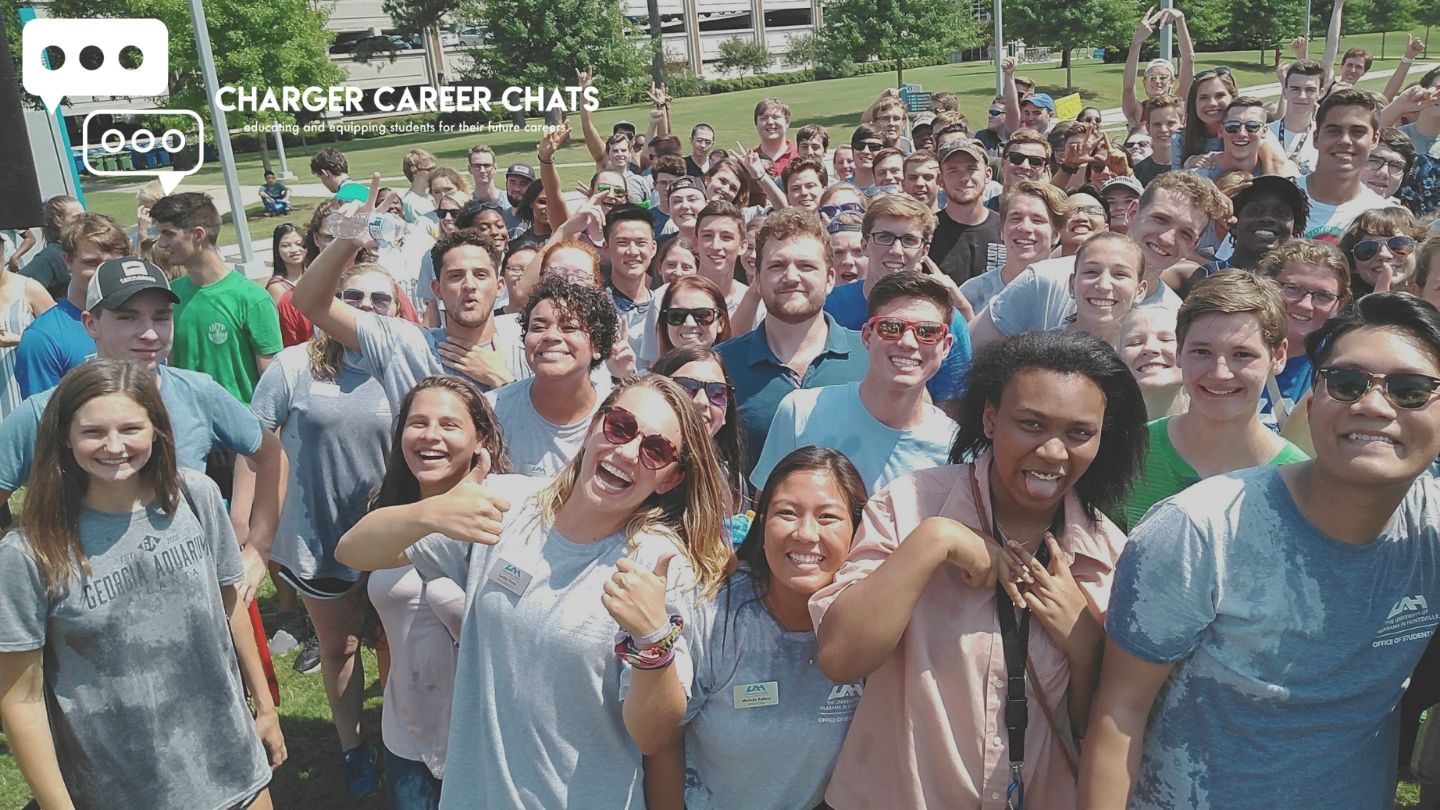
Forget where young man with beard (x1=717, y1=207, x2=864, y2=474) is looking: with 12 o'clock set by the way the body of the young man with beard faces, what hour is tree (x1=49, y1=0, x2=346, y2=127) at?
The tree is roughly at 5 o'clock from the young man with beard.

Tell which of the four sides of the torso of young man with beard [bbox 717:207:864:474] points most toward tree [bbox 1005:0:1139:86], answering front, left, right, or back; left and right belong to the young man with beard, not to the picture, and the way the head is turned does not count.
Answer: back

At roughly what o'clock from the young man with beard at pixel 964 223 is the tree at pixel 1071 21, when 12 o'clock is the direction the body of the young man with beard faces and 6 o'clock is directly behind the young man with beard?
The tree is roughly at 6 o'clock from the young man with beard.

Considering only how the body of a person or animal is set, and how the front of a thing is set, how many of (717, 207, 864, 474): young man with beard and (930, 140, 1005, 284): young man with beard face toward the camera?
2

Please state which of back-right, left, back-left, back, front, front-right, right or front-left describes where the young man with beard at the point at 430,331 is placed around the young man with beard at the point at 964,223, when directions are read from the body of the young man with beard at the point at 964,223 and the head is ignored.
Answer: front-right

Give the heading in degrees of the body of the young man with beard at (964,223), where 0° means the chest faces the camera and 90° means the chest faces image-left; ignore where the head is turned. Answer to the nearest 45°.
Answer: approximately 0°

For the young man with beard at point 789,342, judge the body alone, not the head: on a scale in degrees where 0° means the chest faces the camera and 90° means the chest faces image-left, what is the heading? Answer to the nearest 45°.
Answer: approximately 0°

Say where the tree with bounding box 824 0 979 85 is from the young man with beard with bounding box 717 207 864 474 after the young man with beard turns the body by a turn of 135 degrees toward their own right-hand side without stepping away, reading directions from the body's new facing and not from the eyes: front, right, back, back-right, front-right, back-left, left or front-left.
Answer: front-right

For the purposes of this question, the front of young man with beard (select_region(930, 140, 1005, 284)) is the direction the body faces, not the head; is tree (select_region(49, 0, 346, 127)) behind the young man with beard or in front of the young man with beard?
behind

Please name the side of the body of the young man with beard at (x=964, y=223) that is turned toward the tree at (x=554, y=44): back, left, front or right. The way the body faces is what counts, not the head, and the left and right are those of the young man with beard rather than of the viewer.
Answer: back

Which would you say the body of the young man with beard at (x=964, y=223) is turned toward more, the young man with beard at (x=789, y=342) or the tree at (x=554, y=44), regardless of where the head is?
the young man with beard

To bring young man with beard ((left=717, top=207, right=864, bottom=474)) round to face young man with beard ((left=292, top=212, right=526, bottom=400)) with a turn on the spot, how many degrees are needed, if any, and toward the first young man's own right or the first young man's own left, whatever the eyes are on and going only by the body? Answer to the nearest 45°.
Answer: approximately 90° to the first young man's own right

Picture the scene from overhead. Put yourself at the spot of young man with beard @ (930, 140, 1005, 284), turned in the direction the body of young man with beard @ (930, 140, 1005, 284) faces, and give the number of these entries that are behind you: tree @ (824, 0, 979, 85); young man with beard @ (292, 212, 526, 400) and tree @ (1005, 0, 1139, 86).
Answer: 2
